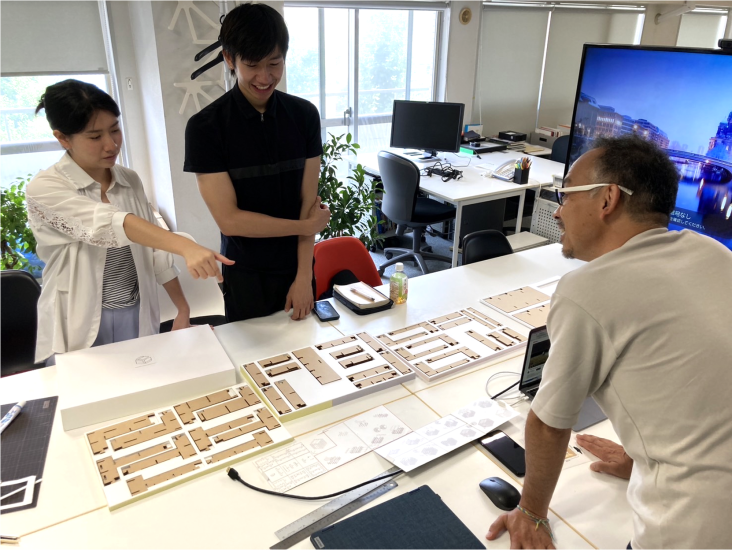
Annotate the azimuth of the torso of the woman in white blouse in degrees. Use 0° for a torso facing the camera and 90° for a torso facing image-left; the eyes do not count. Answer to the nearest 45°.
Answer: approximately 315°

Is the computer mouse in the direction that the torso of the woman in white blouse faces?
yes

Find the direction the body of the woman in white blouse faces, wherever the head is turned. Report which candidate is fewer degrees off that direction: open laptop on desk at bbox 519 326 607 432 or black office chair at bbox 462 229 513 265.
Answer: the open laptop on desk

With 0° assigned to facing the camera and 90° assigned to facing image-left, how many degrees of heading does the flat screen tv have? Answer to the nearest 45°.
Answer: approximately 45°

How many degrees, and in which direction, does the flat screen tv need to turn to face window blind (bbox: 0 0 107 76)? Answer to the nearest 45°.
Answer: approximately 45° to its right

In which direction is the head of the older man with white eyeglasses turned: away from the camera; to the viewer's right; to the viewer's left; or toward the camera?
to the viewer's left

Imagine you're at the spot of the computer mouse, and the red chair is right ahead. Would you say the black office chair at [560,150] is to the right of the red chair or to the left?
right

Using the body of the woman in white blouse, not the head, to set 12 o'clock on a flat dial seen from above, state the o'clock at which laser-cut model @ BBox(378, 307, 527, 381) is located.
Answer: The laser-cut model is roughly at 11 o'clock from the woman in white blouse.

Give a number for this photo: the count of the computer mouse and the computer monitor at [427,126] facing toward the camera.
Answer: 1
